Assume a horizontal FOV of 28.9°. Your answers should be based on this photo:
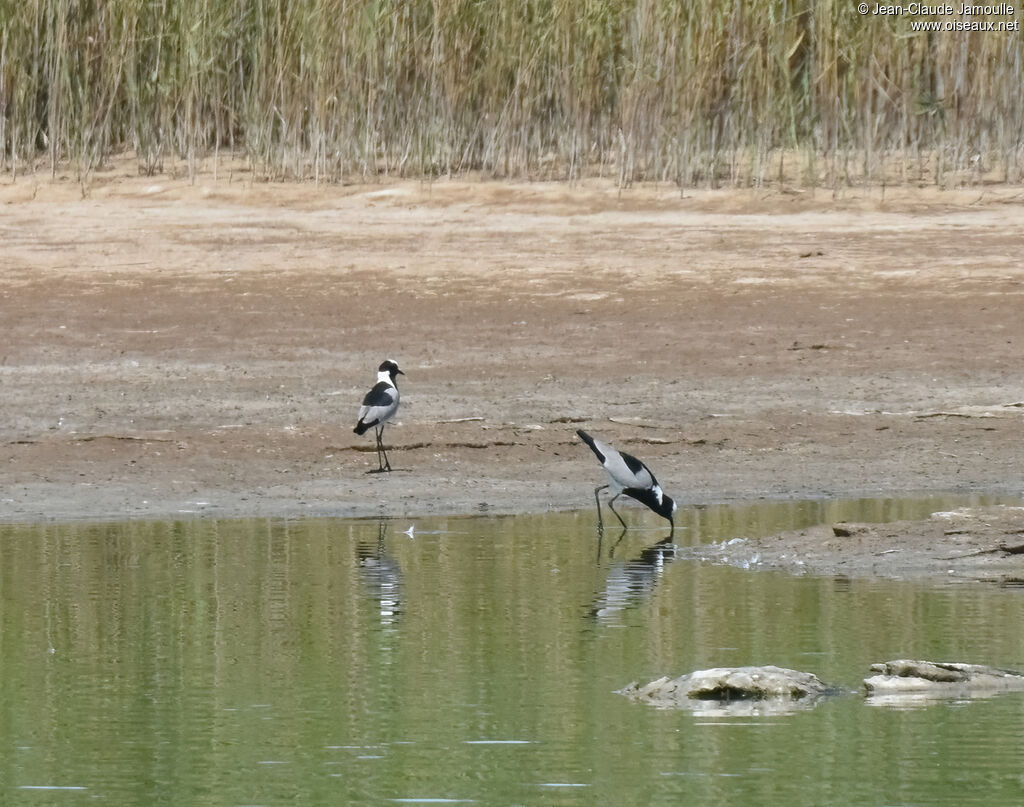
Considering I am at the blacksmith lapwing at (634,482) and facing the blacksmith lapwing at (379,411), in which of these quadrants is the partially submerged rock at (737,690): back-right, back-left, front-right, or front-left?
back-left

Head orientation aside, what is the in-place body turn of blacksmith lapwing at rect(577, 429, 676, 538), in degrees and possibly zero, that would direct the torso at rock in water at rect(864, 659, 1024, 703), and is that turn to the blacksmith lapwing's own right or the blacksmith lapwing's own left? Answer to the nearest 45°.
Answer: approximately 90° to the blacksmith lapwing's own right

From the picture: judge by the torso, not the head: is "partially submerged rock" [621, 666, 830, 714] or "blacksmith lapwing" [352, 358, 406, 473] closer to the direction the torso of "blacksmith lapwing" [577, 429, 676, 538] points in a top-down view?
the partially submerged rock

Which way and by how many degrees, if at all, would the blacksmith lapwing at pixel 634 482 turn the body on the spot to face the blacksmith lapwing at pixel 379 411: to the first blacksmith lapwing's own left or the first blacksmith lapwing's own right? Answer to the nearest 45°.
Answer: approximately 135° to the first blacksmith lapwing's own left

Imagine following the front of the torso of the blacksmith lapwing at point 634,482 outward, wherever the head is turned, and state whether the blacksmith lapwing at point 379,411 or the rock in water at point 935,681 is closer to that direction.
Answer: the rock in water

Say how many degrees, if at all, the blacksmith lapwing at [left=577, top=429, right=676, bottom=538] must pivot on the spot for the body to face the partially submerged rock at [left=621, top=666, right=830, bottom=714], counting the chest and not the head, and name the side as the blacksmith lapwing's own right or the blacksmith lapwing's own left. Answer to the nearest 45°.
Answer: approximately 90° to the blacksmith lapwing's own right

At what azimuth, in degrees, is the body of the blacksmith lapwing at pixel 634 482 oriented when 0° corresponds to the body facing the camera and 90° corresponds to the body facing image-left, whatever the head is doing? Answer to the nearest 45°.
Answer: approximately 270°

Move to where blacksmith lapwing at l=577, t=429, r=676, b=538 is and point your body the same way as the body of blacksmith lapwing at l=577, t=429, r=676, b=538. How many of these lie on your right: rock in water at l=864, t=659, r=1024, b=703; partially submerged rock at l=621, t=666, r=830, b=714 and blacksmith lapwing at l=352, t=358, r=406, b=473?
2
